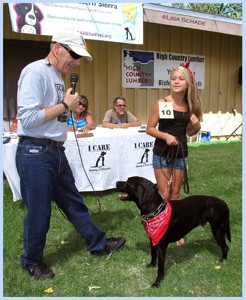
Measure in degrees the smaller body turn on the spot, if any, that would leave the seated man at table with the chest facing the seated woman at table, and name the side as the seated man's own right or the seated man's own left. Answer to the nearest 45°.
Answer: approximately 45° to the seated man's own right

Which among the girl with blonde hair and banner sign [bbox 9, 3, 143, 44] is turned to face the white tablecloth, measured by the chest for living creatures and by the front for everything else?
the banner sign

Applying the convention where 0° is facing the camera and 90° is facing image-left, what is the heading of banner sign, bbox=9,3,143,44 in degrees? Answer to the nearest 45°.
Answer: approximately 0°

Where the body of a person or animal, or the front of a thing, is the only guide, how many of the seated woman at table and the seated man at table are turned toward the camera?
2

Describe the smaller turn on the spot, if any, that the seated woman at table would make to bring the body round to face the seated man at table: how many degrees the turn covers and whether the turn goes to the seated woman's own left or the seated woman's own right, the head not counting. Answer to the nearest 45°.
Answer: approximately 135° to the seated woman's own left

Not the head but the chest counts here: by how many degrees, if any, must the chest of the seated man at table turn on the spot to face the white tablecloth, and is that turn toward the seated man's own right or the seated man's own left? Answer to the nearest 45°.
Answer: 0° — they already face it

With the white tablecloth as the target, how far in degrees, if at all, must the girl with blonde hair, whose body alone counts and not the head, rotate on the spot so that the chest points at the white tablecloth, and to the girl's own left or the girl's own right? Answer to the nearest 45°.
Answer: approximately 135° to the girl's own right

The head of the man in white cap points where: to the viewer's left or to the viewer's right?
to the viewer's right
